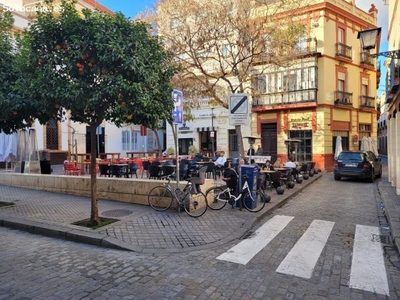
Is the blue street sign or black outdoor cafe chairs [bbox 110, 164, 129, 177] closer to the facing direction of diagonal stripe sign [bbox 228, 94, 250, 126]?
the blue street sign

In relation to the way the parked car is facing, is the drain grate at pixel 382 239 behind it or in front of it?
behind

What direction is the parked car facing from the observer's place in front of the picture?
facing away from the viewer

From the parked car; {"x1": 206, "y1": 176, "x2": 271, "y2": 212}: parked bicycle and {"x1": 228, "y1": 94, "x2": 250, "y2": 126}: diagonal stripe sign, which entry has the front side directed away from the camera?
the parked car

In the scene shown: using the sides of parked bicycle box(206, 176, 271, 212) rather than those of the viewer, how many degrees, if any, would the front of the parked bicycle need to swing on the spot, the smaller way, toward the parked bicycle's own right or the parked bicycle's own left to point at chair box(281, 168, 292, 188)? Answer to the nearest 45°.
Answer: approximately 45° to the parked bicycle's own left

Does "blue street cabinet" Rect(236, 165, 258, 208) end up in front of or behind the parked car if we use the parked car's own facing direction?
behind

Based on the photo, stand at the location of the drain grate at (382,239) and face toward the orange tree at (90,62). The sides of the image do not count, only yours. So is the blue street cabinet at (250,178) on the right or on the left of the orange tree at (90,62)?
right
